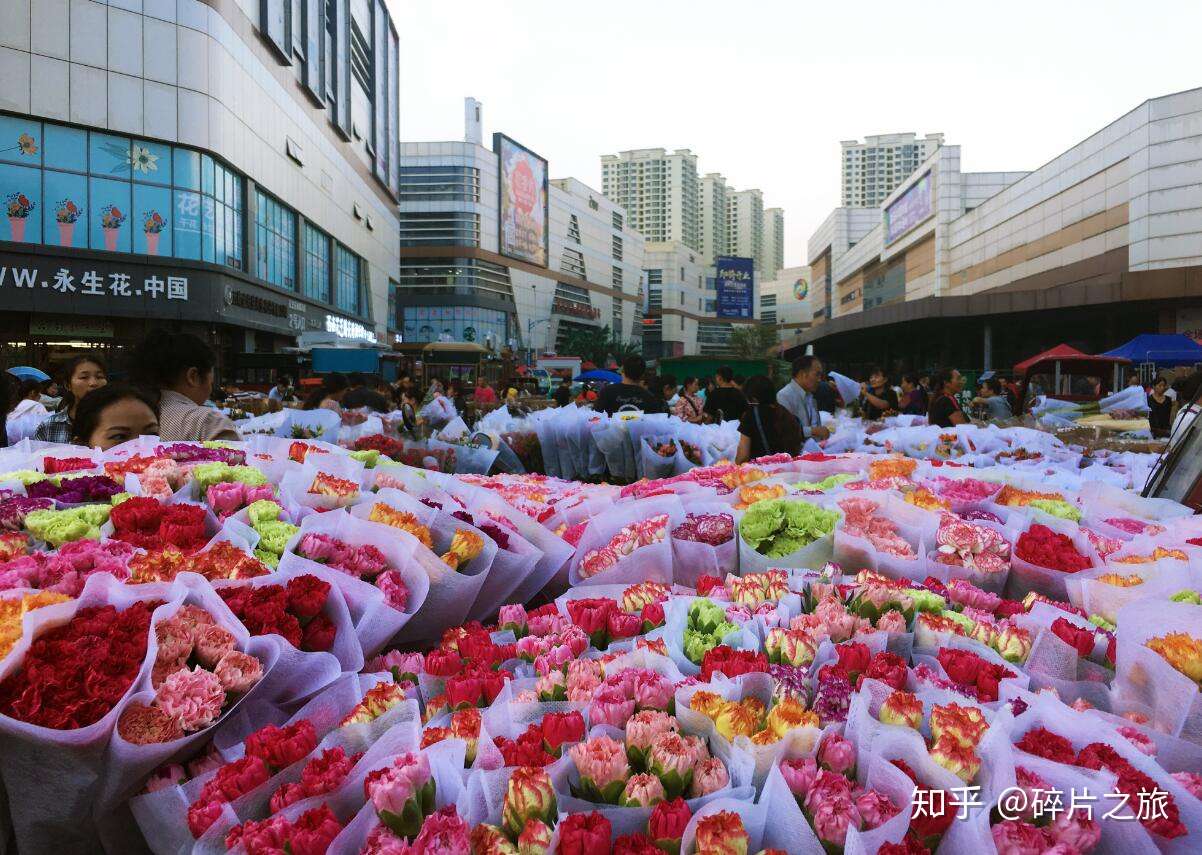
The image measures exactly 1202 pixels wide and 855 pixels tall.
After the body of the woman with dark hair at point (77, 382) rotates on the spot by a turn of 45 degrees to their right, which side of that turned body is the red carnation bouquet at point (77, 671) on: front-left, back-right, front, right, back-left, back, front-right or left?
front

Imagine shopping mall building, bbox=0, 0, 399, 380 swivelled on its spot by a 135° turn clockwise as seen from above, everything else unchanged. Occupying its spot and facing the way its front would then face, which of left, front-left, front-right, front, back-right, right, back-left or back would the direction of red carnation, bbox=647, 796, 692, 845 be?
left

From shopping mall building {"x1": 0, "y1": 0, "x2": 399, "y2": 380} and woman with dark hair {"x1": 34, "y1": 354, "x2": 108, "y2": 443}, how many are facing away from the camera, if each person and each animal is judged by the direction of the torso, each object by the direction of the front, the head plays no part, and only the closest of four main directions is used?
0

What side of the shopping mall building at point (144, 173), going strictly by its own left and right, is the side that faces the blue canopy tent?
front

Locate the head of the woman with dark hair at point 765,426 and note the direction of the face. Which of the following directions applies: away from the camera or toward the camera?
away from the camera

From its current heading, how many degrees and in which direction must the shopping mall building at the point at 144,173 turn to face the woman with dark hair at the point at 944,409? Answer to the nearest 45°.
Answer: approximately 45° to its right

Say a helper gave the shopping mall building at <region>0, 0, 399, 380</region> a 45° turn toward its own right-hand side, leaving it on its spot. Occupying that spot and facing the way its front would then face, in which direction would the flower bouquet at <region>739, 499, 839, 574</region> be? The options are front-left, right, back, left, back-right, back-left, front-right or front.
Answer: front

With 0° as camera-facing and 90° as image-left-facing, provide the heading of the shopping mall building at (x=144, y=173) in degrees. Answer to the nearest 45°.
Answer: approximately 315°

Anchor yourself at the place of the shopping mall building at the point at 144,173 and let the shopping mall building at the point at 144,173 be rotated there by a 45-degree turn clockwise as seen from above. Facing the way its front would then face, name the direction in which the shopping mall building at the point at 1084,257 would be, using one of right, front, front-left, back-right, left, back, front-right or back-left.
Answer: left

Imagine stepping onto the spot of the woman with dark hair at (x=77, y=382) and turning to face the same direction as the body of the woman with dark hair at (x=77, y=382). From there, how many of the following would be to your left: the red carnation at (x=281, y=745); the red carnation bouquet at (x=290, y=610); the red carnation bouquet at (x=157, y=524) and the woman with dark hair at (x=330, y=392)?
1

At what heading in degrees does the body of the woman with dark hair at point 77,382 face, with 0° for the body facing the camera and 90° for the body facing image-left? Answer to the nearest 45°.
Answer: approximately 315°

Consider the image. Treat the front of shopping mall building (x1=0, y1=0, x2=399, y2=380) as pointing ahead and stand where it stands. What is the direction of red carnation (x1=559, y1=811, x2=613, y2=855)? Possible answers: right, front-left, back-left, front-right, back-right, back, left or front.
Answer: front-right

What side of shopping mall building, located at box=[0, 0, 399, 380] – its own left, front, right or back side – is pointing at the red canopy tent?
front
